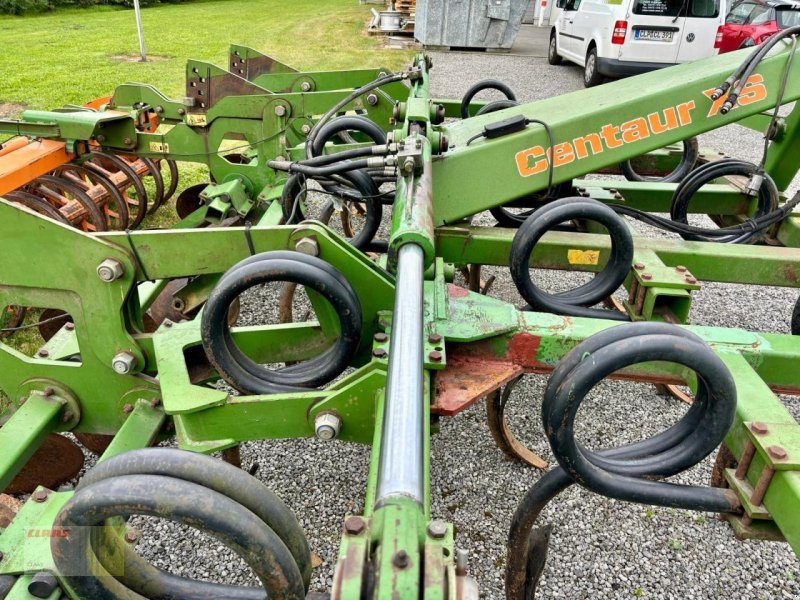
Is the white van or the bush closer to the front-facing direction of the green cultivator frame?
the white van

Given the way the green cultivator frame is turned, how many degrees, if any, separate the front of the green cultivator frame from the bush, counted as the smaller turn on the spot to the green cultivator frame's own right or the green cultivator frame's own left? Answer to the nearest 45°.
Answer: approximately 135° to the green cultivator frame's own left

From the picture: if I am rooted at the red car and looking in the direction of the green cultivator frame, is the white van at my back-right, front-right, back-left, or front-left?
front-right

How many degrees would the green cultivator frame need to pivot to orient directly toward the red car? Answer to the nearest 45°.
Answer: approximately 45° to its left

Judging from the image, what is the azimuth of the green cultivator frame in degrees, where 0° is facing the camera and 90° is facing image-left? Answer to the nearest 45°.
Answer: approximately 270°

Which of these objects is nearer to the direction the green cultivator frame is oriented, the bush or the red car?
the red car

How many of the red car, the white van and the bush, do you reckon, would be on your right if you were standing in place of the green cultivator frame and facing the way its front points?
0
